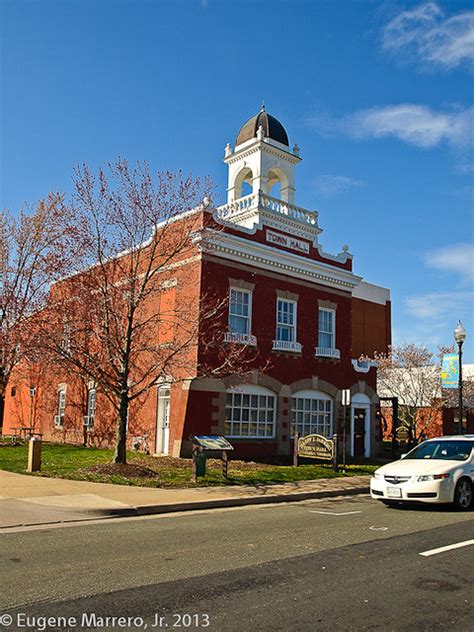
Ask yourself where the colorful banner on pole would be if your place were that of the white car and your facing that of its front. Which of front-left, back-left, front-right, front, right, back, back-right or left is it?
back-right

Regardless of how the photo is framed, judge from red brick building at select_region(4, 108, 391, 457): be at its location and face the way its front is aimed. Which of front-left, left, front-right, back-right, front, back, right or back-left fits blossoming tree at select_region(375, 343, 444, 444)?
left

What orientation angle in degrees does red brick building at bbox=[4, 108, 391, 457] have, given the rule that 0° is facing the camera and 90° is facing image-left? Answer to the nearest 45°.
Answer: approximately 315°

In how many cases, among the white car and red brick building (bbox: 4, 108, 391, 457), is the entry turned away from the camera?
0

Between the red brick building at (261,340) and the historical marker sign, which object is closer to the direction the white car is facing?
the historical marker sign

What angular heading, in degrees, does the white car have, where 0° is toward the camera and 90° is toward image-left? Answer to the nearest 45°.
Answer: approximately 45°

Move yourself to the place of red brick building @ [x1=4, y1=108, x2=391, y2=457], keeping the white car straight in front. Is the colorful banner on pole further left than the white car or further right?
left

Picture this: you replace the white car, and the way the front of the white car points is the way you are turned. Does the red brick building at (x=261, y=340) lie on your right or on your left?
on your right

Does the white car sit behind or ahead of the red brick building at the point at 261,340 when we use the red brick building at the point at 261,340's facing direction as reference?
ahead

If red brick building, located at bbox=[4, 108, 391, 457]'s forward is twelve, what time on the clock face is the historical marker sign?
The historical marker sign is roughly at 2 o'clock from the red brick building.
